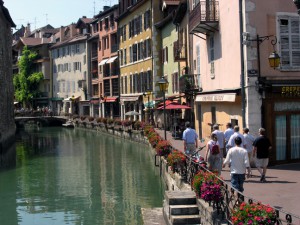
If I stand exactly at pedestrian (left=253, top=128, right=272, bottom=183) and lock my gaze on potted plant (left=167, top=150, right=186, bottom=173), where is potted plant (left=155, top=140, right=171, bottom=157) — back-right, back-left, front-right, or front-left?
front-right

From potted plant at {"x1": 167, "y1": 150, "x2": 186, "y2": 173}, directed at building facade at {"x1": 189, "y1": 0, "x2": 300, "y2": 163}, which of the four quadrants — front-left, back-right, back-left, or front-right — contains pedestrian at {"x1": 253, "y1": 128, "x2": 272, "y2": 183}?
front-right

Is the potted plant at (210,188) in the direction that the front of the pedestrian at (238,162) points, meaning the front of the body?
no

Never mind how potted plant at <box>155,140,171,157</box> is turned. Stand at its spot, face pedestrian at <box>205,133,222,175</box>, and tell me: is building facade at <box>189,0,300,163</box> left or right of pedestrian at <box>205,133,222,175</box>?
left
